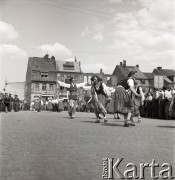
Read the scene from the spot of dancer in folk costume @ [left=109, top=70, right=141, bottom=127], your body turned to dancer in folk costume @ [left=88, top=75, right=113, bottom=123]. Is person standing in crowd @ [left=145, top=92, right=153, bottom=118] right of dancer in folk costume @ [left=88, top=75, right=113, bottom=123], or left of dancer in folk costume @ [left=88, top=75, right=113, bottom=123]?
right

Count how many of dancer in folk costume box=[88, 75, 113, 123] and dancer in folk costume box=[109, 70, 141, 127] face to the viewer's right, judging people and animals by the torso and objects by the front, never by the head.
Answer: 1

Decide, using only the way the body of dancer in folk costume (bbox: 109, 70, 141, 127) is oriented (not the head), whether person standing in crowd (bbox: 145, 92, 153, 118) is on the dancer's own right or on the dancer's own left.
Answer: on the dancer's own left
